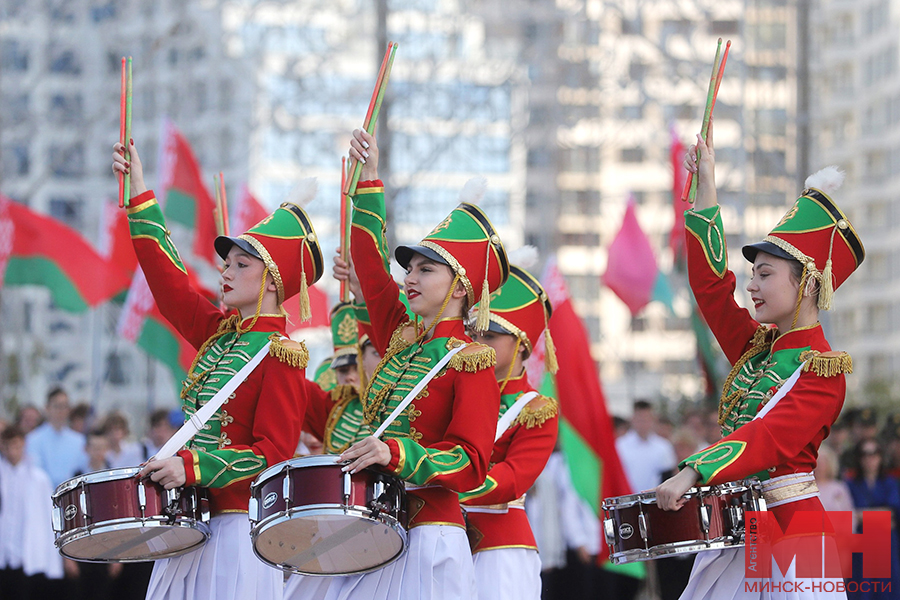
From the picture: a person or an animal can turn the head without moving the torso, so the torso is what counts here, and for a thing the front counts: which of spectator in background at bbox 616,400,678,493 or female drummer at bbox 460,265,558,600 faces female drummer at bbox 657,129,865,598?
the spectator in background

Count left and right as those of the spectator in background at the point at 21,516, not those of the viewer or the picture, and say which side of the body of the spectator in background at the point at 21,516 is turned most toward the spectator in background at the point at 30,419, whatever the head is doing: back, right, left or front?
back

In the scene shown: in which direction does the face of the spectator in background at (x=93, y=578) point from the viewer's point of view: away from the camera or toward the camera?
toward the camera

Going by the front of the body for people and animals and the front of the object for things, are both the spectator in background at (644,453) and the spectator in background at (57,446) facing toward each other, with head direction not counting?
no

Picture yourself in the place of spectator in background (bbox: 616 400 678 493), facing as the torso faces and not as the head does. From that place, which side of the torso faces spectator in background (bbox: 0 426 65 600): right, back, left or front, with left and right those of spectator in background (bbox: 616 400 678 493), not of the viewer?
right

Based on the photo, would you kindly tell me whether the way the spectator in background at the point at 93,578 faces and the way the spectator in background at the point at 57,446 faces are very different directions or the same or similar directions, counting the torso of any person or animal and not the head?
same or similar directions

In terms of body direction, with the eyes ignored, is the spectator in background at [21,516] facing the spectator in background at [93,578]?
no

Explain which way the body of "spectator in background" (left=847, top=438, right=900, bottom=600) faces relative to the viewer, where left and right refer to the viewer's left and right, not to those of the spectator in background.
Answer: facing the viewer

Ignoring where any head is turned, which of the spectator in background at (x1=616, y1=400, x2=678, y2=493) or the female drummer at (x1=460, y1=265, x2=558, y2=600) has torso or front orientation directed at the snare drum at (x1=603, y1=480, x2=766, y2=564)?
the spectator in background

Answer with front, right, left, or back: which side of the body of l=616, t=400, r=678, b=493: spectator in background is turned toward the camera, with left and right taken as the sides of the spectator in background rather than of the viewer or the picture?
front

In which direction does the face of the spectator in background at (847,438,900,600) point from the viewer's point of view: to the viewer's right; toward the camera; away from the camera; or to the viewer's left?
toward the camera

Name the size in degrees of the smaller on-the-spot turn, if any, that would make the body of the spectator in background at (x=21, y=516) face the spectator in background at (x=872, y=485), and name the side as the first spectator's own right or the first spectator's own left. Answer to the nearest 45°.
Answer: approximately 90° to the first spectator's own left

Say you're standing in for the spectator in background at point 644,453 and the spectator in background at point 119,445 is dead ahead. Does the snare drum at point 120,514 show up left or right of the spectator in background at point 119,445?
left
